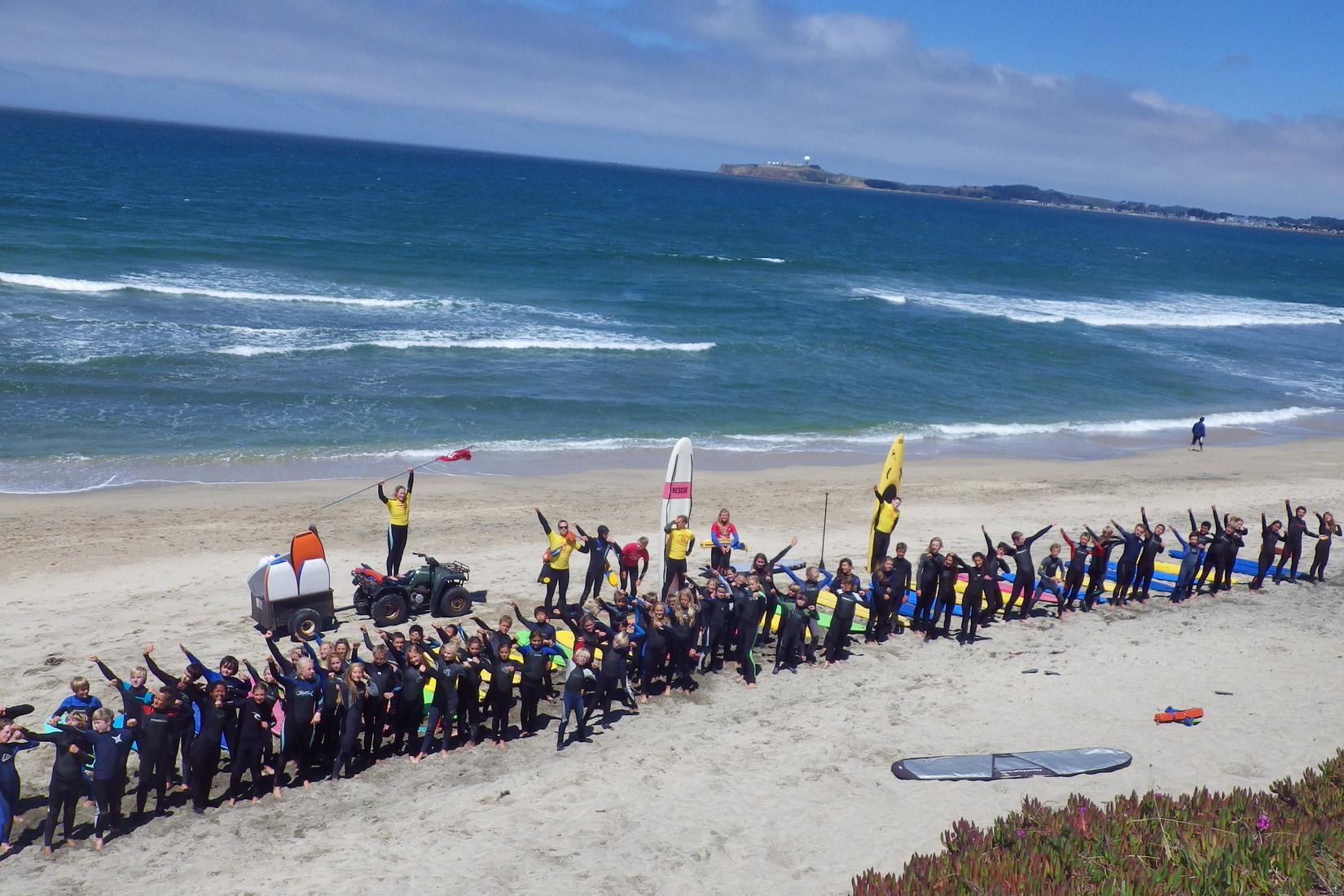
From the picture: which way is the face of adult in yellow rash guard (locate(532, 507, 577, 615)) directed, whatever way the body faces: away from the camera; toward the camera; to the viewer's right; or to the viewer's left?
toward the camera

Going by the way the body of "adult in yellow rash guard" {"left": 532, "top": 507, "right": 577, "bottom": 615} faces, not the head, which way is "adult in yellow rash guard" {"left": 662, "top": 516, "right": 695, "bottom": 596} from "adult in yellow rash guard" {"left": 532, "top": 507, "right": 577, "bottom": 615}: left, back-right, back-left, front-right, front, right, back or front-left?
left

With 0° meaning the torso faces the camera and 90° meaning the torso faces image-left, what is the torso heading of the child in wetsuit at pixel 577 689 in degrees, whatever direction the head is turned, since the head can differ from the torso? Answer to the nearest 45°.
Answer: approximately 0°

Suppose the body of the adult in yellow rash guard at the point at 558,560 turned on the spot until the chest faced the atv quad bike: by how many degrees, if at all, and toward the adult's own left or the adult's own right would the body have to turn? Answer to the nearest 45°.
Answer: approximately 90° to the adult's own right

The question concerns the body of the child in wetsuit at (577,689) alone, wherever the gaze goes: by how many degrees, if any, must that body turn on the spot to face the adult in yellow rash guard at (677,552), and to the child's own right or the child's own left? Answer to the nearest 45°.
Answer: approximately 180°

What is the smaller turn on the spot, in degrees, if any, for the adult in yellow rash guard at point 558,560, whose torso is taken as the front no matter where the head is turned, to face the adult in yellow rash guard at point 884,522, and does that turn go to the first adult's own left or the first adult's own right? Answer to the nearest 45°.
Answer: approximately 90° to the first adult's own left

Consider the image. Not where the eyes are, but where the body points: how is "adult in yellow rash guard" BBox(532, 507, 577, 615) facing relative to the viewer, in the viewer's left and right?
facing the viewer

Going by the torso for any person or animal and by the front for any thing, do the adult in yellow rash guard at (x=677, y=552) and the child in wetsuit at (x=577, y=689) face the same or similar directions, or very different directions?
same or similar directions

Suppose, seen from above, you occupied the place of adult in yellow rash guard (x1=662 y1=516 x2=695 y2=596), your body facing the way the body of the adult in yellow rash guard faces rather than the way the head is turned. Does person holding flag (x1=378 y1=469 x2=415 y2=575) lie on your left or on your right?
on your right

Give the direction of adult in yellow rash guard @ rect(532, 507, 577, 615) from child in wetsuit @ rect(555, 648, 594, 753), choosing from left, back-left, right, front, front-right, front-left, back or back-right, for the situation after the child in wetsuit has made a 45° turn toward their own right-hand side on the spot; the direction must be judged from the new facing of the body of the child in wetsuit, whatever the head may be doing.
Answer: back-right

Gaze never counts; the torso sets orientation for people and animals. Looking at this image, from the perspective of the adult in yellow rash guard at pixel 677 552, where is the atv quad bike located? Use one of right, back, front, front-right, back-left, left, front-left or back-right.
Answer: right

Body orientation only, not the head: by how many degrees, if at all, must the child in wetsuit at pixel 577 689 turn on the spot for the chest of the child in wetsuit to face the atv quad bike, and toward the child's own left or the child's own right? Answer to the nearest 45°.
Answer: approximately 135° to the child's own right
